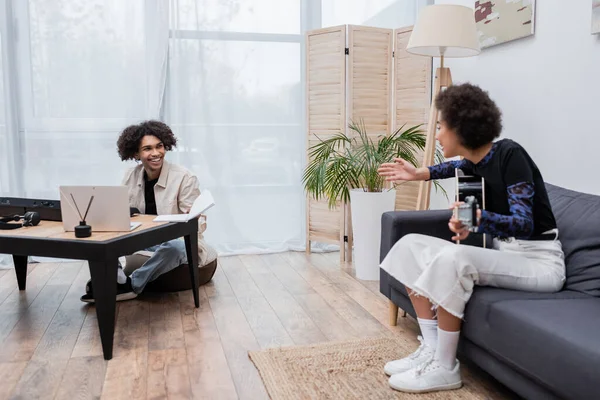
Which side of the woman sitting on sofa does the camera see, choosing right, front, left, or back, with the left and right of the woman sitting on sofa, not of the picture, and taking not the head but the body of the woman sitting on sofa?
left

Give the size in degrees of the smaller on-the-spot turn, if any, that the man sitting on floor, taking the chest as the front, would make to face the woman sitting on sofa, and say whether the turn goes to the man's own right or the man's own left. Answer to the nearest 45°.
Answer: approximately 90° to the man's own left

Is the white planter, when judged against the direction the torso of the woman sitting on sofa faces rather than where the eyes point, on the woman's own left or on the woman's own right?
on the woman's own right

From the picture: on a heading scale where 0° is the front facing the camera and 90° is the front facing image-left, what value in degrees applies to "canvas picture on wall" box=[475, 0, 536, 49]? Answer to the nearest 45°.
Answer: approximately 45°

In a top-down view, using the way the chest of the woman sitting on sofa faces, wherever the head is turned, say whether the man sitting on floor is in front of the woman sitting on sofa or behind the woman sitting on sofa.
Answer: in front

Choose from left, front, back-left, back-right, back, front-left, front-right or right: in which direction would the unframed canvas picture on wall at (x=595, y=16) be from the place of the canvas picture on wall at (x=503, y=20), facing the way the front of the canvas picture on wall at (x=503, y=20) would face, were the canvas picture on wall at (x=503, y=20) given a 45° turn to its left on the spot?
front-left

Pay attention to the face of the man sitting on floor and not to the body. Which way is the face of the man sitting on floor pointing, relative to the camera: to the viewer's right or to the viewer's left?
to the viewer's right

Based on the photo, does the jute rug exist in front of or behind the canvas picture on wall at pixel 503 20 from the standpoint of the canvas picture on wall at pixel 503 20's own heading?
in front

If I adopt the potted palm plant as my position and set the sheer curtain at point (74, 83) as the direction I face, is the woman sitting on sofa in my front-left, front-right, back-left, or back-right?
back-left

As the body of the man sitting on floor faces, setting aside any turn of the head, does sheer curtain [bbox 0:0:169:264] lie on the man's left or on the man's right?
on the man's right
